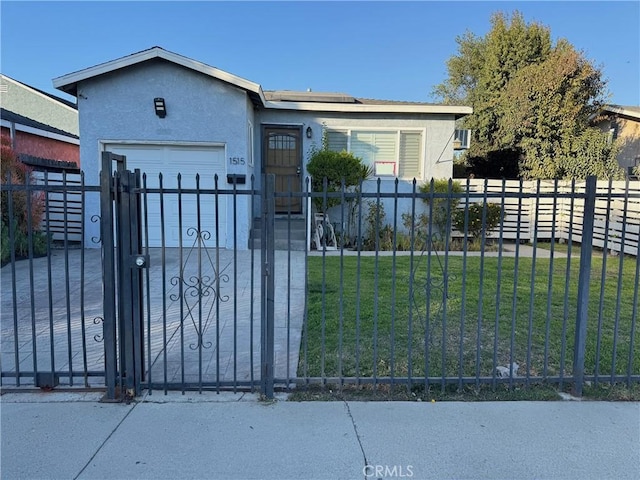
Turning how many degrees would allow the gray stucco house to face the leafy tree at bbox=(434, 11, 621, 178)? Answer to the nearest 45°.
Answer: approximately 135° to its left

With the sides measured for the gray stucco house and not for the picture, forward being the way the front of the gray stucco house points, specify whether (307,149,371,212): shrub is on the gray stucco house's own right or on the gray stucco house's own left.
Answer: on the gray stucco house's own left

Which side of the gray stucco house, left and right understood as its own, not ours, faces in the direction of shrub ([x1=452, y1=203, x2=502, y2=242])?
left

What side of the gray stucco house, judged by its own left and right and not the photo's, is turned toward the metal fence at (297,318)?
front

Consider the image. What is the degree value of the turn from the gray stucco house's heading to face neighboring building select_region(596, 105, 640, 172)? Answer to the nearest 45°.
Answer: approximately 90° to its left

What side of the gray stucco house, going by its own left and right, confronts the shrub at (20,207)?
right

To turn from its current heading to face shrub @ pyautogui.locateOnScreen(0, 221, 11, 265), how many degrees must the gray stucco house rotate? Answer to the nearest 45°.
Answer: approximately 45° to its right

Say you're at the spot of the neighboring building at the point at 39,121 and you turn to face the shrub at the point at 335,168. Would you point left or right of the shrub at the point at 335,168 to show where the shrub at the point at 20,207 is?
right

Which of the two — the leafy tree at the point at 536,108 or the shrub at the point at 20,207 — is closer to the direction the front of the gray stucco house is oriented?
the shrub

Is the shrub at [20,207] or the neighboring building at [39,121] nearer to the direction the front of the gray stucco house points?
the shrub

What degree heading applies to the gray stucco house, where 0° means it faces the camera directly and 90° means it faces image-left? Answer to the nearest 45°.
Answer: approximately 0°

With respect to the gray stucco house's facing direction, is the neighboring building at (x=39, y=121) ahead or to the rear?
to the rear
